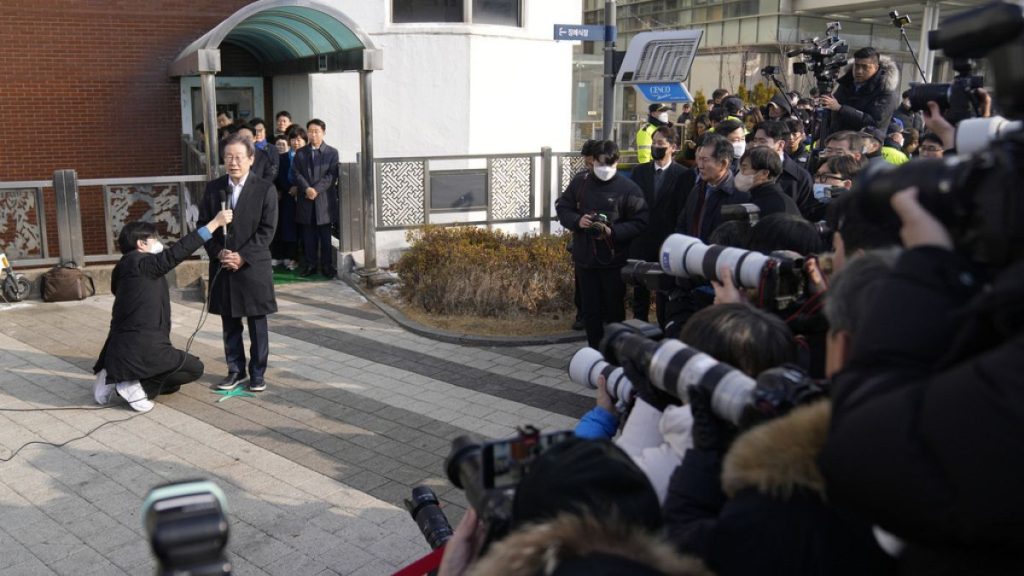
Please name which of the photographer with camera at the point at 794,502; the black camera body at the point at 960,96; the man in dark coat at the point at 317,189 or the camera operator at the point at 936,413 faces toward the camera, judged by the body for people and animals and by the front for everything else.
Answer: the man in dark coat

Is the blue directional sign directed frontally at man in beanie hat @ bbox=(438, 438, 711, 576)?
yes

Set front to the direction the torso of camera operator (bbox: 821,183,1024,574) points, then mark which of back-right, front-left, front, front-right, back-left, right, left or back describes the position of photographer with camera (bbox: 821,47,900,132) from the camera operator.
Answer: front-right

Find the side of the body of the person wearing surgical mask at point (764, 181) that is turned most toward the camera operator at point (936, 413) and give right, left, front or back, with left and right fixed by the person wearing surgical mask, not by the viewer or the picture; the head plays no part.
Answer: left

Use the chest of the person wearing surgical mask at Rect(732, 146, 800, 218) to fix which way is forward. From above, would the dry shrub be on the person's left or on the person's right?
on the person's right

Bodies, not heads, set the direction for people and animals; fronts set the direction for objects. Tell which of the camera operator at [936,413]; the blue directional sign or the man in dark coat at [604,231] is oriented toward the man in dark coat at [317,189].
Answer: the camera operator

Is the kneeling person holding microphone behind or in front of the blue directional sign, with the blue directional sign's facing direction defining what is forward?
in front

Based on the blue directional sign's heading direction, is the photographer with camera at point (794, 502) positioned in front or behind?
in front

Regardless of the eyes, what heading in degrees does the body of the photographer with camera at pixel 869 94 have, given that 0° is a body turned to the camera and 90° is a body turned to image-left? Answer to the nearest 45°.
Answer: approximately 45°

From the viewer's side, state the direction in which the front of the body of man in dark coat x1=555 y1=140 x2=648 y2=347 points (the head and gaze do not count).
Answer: toward the camera

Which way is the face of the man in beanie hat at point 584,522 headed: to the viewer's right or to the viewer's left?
to the viewer's left

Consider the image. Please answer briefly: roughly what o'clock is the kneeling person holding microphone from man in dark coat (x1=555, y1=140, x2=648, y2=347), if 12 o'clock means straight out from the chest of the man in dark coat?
The kneeling person holding microphone is roughly at 2 o'clock from the man in dark coat.

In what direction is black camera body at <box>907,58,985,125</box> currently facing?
to the viewer's left
